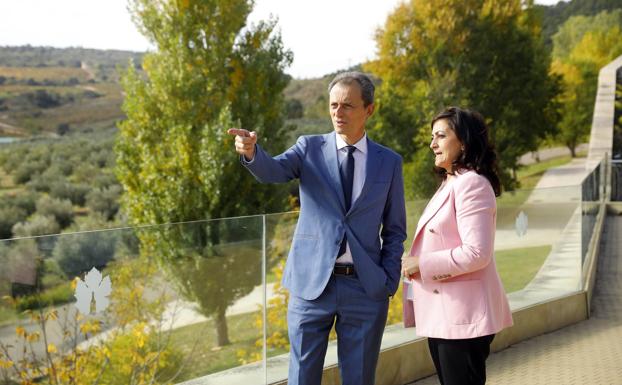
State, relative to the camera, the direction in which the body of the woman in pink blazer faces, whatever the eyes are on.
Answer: to the viewer's left

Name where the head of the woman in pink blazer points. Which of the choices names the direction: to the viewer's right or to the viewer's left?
to the viewer's left

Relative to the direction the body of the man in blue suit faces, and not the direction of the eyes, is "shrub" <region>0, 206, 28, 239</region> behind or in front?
behind

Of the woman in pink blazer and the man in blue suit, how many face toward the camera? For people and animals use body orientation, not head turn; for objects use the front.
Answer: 1

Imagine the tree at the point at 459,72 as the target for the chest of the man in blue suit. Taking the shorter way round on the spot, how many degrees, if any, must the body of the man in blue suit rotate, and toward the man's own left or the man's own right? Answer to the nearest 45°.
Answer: approximately 180°

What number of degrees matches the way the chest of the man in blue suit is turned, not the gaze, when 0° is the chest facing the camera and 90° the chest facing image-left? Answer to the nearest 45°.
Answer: approximately 0°

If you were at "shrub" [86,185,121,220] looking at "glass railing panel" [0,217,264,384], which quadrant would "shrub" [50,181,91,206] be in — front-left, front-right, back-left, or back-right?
back-right

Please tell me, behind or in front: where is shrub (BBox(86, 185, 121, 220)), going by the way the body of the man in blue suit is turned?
behind

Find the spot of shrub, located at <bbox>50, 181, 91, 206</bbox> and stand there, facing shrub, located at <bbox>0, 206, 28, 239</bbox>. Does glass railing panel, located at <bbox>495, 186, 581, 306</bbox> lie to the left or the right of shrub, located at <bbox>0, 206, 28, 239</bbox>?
left
